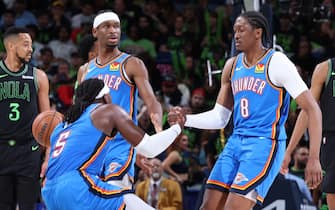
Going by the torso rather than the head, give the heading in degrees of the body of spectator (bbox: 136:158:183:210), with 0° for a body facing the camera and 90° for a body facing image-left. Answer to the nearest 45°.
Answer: approximately 0°

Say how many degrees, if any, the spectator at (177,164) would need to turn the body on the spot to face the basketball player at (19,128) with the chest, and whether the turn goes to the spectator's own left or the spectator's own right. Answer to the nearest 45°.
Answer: approximately 90° to the spectator's own right

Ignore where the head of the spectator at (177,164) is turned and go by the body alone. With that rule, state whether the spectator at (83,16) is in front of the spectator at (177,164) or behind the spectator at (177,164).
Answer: behind

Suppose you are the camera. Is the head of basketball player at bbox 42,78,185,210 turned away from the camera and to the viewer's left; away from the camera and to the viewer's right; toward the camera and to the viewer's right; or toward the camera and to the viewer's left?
away from the camera and to the viewer's right

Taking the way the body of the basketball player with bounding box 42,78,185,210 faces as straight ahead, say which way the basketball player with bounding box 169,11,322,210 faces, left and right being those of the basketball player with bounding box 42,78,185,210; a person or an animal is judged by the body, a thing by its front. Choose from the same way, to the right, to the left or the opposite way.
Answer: the opposite way

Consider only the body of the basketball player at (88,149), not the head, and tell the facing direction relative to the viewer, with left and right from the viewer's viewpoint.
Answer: facing away from the viewer and to the right of the viewer

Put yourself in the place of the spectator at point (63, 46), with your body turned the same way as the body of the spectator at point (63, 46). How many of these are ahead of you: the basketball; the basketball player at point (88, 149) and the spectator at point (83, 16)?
2

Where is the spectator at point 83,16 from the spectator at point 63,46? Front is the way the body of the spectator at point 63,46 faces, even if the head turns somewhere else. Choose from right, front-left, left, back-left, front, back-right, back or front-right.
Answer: back-left
